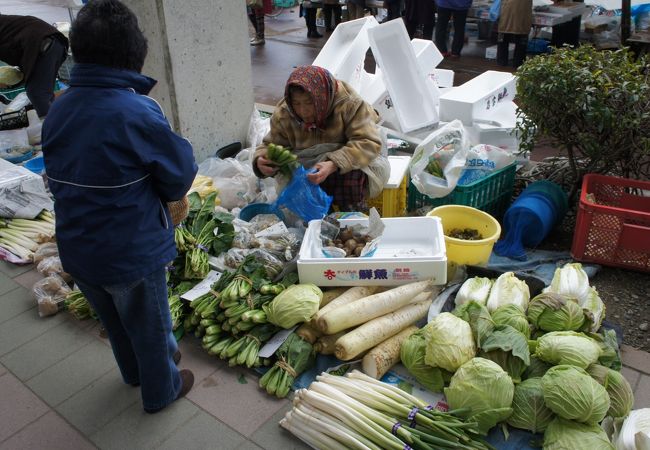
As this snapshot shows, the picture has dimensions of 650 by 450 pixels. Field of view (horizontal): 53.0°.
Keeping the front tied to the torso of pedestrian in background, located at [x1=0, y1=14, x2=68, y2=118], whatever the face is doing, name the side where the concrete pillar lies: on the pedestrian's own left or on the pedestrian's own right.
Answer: on the pedestrian's own left

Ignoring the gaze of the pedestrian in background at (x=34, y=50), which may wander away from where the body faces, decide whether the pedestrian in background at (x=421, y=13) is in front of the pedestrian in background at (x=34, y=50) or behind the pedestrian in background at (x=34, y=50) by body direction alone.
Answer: behind

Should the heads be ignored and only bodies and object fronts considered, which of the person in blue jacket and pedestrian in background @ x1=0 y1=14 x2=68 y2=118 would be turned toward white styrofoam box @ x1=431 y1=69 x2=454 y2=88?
the person in blue jacket

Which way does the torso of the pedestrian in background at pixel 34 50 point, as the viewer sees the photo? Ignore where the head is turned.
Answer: to the viewer's left

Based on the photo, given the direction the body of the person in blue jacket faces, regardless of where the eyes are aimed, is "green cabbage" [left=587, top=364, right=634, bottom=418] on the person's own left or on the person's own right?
on the person's own right

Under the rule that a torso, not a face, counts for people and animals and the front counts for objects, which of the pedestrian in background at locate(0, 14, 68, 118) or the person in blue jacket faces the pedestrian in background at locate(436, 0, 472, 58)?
the person in blue jacket

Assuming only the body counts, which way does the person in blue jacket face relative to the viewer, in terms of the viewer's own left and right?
facing away from the viewer and to the right of the viewer

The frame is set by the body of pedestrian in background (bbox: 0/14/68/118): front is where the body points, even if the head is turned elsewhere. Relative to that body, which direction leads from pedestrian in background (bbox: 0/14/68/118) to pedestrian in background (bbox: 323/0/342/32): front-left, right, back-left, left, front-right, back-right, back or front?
back-right
